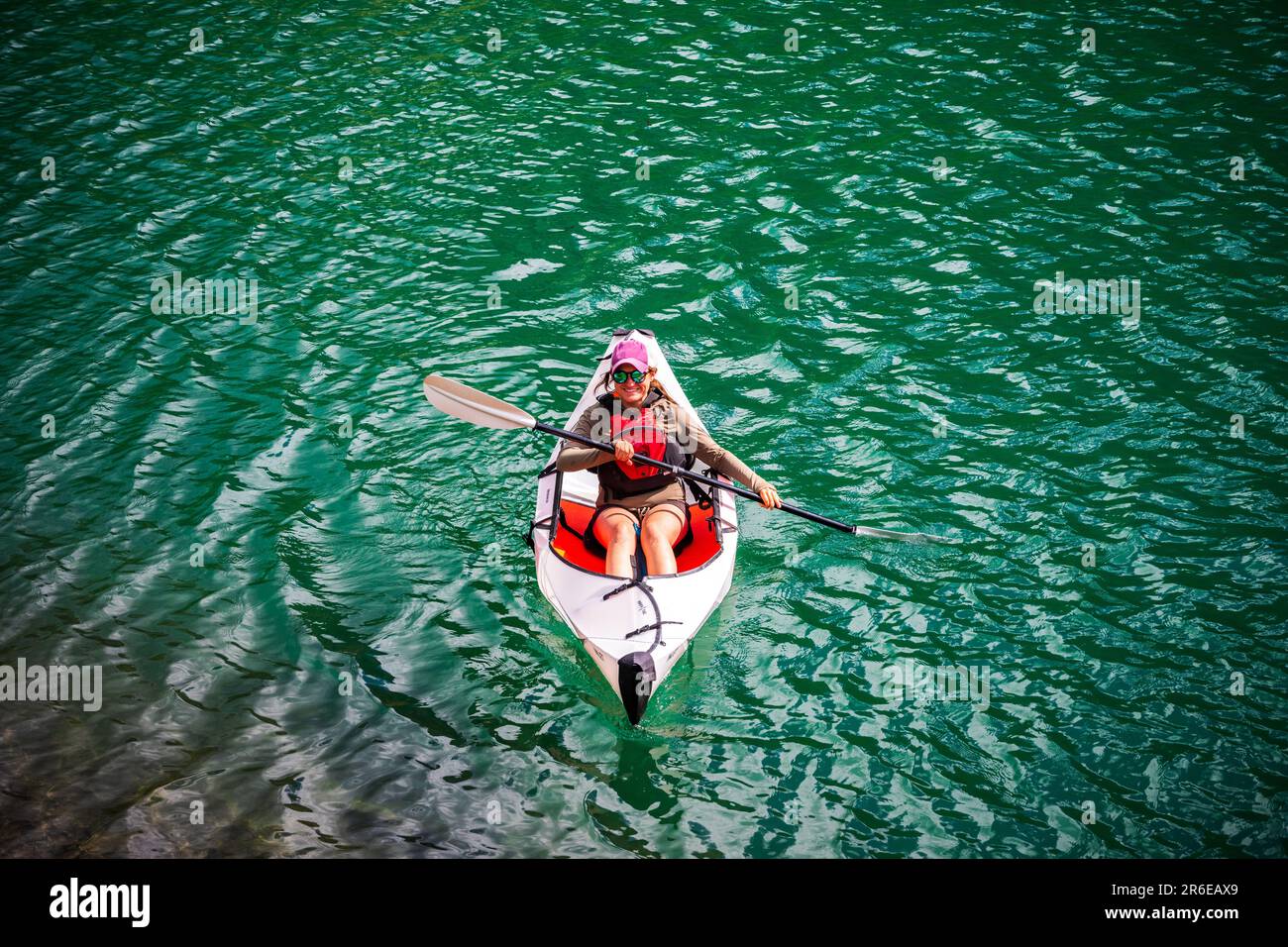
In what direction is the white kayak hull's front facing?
toward the camera

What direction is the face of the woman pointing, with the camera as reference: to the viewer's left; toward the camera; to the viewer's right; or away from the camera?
toward the camera

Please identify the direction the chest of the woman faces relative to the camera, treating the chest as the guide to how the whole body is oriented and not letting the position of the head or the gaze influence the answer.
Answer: toward the camera
